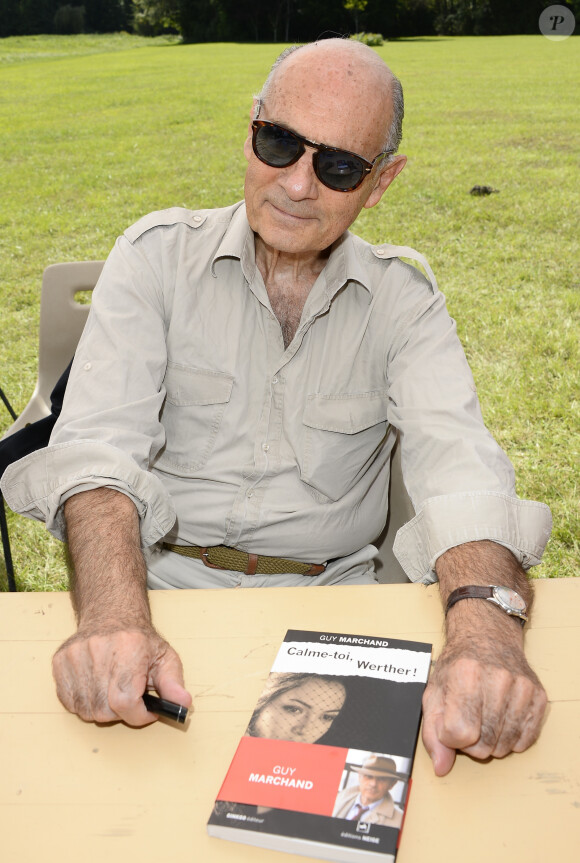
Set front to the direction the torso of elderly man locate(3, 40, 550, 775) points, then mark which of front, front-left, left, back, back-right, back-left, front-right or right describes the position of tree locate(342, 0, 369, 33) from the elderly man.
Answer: back

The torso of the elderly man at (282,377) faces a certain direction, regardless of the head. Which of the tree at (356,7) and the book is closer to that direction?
the book

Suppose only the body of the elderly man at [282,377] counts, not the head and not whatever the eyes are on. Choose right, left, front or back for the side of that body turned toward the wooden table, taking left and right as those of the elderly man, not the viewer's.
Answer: front

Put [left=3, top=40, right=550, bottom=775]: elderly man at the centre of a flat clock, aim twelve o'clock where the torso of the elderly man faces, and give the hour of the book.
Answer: The book is roughly at 12 o'clock from the elderly man.

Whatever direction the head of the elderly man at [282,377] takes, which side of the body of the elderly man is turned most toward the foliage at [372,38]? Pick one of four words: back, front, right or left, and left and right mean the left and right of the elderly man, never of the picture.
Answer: back

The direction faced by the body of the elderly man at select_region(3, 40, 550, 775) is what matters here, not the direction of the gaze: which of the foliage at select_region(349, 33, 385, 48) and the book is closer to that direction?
the book

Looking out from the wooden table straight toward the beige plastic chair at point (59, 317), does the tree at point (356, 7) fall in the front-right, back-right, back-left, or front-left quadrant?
front-right

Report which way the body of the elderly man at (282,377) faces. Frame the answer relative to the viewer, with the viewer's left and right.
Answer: facing the viewer
